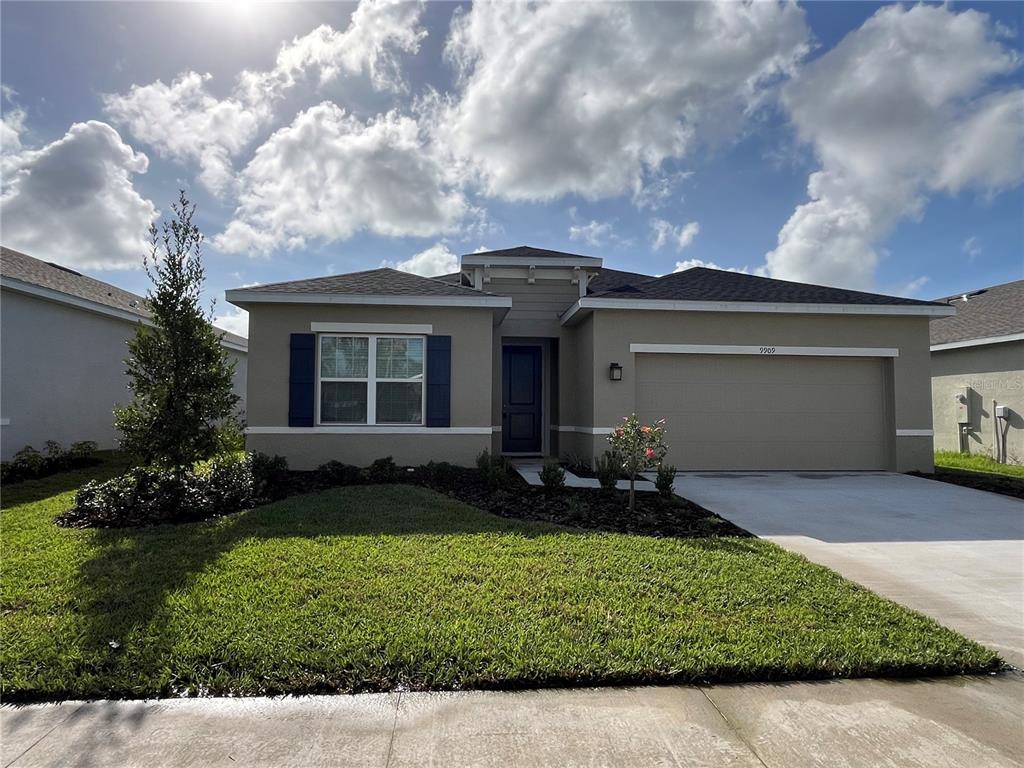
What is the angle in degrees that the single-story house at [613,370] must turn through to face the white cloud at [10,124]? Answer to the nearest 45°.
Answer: approximately 90° to its right

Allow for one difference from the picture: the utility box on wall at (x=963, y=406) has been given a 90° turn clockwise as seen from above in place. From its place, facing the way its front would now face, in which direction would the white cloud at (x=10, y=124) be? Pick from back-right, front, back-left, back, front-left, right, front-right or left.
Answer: left

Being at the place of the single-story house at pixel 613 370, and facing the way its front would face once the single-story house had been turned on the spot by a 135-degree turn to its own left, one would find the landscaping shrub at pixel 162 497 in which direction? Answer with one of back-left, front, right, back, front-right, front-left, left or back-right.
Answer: back

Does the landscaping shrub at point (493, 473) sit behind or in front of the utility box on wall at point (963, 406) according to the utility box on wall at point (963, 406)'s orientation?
in front

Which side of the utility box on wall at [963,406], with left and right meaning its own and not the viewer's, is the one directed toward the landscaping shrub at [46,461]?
front

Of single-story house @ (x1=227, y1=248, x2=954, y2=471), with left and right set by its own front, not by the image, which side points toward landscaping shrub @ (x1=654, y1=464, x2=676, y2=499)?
front

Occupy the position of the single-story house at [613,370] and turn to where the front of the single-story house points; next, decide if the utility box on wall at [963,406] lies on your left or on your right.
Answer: on your left

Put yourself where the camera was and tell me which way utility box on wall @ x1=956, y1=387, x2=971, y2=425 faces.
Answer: facing the viewer and to the left of the viewer

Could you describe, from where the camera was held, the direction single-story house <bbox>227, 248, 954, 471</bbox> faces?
facing the viewer

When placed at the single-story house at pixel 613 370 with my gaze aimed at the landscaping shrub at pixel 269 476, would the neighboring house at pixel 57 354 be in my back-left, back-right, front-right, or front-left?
front-right

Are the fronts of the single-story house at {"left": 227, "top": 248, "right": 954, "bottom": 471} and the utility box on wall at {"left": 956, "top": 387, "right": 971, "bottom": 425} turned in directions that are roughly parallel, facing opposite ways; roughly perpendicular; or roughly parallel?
roughly perpendicular

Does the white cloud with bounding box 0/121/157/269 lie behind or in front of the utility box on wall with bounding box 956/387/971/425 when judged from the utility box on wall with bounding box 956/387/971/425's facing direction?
in front
